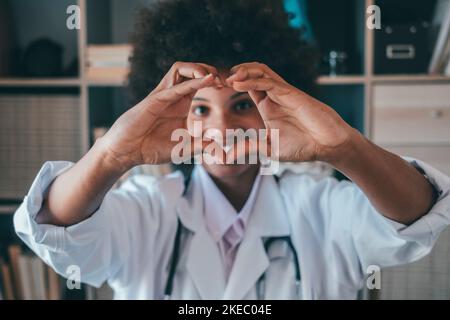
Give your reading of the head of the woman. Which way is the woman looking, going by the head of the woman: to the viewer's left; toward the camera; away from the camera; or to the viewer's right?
toward the camera

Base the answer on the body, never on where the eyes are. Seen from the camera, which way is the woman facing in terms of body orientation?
toward the camera

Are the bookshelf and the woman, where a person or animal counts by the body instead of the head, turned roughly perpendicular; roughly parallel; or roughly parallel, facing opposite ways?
roughly parallel

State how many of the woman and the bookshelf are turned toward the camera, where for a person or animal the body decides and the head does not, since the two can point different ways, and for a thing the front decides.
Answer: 2

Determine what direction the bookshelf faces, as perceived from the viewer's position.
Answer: facing the viewer
